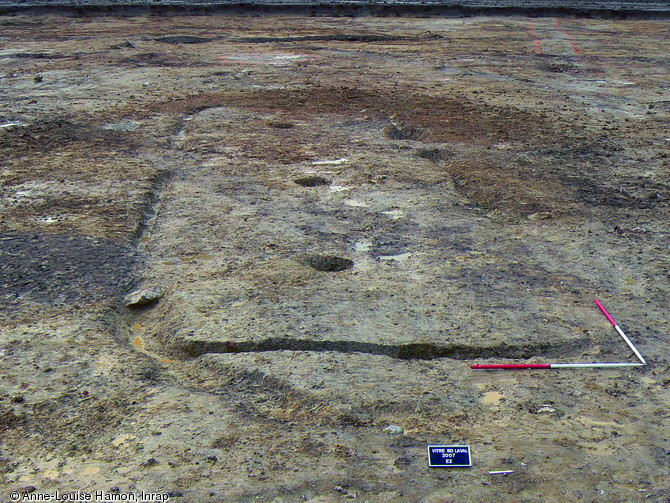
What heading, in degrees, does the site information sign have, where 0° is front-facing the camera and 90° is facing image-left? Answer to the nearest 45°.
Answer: approximately 0°

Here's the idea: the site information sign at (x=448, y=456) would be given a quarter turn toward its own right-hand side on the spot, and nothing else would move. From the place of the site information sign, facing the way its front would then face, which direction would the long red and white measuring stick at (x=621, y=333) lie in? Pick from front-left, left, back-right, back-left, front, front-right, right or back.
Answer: back-right

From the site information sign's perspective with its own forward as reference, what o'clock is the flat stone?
The flat stone is roughly at 4 o'clock from the site information sign.
